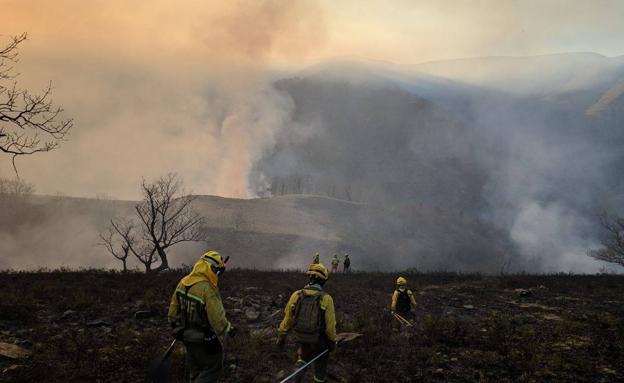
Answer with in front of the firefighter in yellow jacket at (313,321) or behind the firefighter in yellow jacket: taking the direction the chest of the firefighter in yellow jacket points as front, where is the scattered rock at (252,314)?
in front

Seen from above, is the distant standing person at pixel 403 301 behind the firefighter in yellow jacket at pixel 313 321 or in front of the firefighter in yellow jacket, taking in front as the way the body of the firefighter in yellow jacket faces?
in front

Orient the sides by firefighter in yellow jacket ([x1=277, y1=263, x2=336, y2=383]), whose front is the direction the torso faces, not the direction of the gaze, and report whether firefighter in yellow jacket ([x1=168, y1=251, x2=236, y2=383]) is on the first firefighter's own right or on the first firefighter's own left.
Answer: on the first firefighter's own left

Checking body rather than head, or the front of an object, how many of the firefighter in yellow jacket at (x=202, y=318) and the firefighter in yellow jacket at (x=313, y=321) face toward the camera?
0

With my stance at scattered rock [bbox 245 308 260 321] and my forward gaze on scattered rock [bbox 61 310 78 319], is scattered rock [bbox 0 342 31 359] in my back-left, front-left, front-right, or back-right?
front-left

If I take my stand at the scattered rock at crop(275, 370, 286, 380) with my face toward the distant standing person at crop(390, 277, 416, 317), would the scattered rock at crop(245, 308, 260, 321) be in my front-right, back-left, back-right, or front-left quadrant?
front-left

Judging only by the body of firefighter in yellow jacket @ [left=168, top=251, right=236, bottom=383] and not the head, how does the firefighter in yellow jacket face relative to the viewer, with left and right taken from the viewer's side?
facing away from the viewer and to the right of the viewer

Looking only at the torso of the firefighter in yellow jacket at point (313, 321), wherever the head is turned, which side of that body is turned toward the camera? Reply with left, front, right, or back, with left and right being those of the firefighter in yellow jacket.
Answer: back

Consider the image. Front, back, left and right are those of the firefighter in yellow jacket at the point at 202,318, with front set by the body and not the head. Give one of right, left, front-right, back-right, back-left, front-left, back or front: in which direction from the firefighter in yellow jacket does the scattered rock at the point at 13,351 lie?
left

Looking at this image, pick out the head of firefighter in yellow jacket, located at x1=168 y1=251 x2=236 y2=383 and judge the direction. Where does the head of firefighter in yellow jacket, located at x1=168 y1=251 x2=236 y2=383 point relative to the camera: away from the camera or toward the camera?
away from the camera
